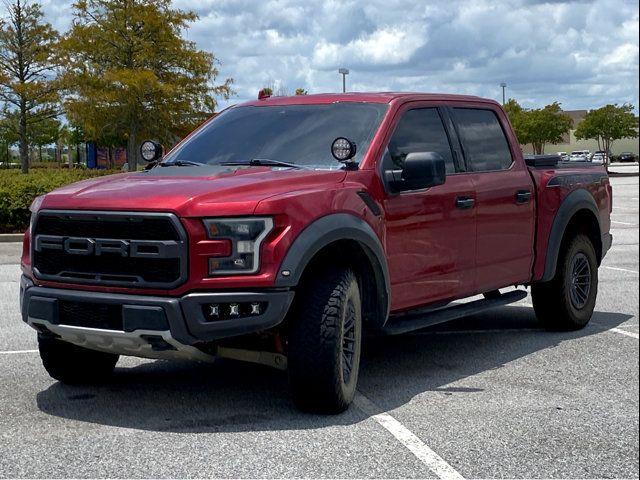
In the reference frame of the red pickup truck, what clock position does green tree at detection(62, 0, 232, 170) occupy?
The green tree is roughly at 4 o'clock from the red pickup truck.

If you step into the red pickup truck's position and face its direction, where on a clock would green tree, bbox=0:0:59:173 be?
The green tree is roughly at 4 o'clock from the red pickup truck.

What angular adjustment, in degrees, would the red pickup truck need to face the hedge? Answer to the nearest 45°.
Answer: approximately 90° to its right

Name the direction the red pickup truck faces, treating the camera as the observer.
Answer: facing the viewer and to the left of the viewer
